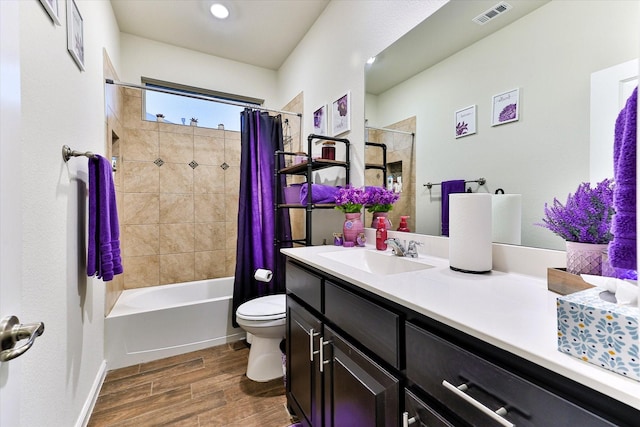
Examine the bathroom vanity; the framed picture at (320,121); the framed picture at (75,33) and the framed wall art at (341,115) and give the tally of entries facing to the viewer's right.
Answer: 1

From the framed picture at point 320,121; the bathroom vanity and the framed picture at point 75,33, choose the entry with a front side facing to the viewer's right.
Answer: the framed picture at point 75,33

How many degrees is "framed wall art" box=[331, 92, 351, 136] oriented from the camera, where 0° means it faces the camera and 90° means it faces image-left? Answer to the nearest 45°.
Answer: approximately 45°

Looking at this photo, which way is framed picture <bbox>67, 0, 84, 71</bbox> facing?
to the viewer's right

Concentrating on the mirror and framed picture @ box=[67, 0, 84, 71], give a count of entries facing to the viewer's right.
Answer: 1

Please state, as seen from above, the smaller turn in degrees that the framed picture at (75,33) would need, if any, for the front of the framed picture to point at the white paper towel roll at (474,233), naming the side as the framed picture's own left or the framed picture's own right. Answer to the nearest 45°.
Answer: approximately 45° to the framed picture's own right

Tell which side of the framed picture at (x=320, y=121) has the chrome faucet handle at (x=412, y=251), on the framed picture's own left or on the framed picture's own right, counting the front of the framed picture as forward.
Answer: on the framed picture's own left

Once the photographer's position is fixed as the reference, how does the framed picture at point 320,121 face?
facing the viewer and to the left of the viewer
